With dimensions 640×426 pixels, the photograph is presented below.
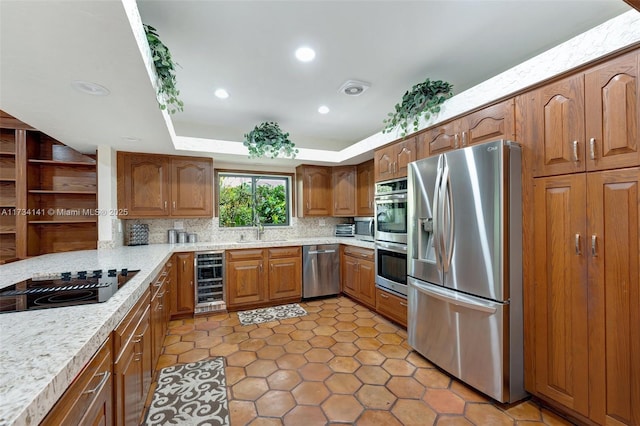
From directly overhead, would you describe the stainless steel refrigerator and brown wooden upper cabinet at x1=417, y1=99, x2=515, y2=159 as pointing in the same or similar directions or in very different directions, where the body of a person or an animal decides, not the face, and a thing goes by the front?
same or similar directions

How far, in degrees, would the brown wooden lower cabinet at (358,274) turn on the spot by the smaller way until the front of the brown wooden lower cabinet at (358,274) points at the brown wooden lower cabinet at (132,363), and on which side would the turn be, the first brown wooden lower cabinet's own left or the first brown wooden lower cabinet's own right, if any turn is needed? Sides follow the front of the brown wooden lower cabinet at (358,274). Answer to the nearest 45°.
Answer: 0° — it already faces it

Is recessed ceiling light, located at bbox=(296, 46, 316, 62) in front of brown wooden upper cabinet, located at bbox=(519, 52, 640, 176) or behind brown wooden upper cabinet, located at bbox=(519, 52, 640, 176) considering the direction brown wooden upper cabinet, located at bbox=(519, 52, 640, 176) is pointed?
in front

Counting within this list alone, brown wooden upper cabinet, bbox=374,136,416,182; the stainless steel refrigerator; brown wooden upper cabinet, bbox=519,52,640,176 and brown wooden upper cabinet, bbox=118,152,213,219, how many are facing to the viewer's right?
0

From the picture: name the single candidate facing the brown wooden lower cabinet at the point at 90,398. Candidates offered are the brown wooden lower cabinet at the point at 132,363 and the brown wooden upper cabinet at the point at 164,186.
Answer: the brown wooden upper cabinet

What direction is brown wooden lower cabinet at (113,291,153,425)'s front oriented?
to the viewer's right

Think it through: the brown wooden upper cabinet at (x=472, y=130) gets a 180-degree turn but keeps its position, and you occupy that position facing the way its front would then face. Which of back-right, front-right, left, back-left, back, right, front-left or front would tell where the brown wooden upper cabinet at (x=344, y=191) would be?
left

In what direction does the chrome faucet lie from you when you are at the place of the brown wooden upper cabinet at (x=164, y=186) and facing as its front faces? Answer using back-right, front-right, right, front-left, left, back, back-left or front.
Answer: left

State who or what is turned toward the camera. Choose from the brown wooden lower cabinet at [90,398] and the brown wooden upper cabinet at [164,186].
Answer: the brown wooden upper cabinet

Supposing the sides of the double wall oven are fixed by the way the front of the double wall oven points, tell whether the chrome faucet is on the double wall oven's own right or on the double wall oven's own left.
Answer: on the double wall oven's own right

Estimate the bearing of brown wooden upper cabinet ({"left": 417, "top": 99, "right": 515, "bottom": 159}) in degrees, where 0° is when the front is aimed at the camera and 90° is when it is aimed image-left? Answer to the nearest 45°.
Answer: approximately 45°

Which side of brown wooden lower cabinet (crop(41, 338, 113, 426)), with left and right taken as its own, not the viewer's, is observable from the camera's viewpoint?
right

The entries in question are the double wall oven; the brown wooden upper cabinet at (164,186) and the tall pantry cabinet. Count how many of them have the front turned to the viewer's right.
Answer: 0

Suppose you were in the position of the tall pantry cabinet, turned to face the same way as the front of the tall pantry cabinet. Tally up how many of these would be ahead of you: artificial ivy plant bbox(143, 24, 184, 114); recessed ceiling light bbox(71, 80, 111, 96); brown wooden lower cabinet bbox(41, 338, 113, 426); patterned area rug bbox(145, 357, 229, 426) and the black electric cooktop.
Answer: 5

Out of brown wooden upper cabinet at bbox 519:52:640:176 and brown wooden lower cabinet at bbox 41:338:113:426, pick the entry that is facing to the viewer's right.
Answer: the brown wooden lower cabinet

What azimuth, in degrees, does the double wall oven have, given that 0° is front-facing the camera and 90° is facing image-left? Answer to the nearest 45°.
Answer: approximately 45°

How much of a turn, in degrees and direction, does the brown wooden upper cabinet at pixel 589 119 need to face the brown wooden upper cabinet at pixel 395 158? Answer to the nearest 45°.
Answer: approximately 45° to its right
